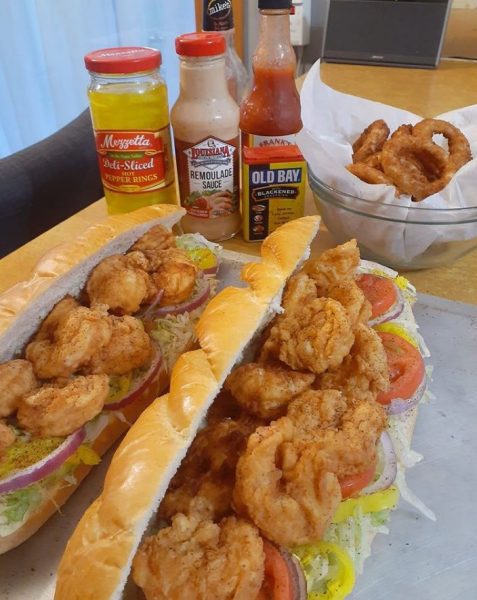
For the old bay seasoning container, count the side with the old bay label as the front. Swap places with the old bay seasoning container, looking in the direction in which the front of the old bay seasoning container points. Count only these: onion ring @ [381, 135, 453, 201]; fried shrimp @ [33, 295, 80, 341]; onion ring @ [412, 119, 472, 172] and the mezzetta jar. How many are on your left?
2

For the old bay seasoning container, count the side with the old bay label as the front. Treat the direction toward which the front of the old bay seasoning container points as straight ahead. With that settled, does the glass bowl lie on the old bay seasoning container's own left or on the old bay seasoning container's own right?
on the old bay seasoning container's own left

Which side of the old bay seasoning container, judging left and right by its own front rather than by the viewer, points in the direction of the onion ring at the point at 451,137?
left

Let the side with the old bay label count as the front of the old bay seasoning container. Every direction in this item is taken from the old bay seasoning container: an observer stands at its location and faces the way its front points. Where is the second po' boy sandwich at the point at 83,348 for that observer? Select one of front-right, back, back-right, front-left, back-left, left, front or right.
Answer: front-right

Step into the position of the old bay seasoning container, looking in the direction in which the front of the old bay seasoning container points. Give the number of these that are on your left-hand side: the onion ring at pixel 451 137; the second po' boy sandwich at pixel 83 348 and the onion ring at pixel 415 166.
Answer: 2

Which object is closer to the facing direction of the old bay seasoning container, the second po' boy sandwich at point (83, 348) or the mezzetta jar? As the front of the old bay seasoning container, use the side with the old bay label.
the second po' boy sandwich

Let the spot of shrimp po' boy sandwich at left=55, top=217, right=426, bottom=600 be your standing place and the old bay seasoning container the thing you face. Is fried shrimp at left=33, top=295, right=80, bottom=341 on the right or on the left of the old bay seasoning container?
left

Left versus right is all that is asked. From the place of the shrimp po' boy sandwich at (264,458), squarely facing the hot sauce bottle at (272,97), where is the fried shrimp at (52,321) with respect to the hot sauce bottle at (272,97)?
left

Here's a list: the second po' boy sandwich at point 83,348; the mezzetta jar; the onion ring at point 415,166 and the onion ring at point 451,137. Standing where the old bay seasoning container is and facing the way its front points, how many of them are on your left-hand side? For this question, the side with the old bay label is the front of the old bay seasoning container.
2

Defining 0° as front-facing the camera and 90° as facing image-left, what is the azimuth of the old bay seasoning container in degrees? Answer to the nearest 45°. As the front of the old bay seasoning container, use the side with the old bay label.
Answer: approximately 0°

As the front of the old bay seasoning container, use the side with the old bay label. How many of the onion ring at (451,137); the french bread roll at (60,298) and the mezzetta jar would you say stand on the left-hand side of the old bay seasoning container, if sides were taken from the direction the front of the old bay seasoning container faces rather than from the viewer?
1

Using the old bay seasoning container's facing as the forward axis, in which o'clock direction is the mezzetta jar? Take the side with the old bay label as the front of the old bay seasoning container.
The mezzetta jar is roughly at 3 o'clock from the old bay seasoning container.
